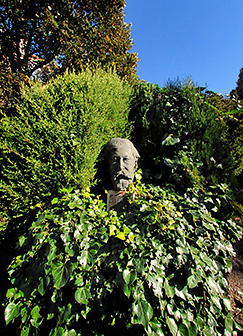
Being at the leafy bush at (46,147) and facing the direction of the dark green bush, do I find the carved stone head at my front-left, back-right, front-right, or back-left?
front-right

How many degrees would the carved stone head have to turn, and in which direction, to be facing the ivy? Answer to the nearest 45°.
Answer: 0° — it already faces it

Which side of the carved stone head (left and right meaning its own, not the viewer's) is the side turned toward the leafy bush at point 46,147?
right

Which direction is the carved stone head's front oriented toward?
toward the camera

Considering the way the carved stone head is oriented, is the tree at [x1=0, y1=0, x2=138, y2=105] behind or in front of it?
behind

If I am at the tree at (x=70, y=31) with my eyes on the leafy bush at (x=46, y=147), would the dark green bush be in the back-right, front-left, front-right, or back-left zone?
front-left

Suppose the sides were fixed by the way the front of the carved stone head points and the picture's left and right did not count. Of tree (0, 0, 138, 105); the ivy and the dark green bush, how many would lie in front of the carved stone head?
1

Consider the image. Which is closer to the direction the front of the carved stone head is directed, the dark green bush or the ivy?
the ivy

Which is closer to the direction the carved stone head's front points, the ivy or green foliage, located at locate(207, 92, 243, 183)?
the ivy

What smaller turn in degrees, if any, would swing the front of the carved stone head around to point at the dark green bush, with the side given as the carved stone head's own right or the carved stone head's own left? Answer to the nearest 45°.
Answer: approximately 135° to the carved stone head's own left

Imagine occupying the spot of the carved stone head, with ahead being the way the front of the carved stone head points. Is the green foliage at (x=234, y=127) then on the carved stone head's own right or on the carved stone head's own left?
on the carved stone head's own left
